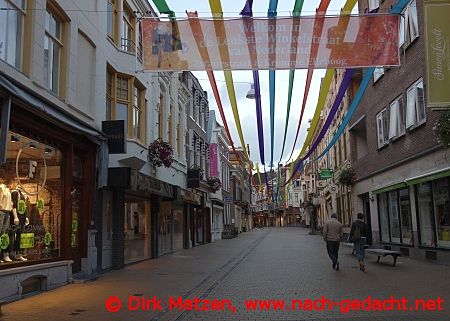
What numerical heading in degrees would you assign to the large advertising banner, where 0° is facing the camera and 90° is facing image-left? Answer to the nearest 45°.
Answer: approximately 0°

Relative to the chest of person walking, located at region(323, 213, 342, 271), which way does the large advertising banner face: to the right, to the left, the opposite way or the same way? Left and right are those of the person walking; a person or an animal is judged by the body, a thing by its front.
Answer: the opposite way

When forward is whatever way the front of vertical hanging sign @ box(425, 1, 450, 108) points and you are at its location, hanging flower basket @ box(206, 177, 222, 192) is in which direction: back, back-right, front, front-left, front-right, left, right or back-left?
back-right

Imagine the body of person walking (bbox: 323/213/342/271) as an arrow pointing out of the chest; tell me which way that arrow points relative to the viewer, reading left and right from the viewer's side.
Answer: facing away from the viewer

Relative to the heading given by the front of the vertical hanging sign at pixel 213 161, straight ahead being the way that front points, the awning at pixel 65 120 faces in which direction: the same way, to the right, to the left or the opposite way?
to the left

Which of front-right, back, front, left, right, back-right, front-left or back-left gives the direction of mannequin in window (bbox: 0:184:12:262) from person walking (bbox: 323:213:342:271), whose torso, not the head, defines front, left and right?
back-left

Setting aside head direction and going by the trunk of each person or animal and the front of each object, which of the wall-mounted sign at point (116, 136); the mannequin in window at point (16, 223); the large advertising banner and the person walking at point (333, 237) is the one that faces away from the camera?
the person walking

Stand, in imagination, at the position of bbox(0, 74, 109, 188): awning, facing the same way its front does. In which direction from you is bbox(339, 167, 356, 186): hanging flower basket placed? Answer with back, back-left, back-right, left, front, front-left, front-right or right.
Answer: front-left

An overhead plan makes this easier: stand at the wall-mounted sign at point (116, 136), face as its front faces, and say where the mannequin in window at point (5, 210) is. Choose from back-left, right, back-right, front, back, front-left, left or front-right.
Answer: front-right

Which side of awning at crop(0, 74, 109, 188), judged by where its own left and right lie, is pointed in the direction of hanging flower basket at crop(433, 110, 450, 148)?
front

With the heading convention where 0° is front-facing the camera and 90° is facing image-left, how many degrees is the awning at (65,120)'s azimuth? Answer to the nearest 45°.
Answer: approximately 270°
